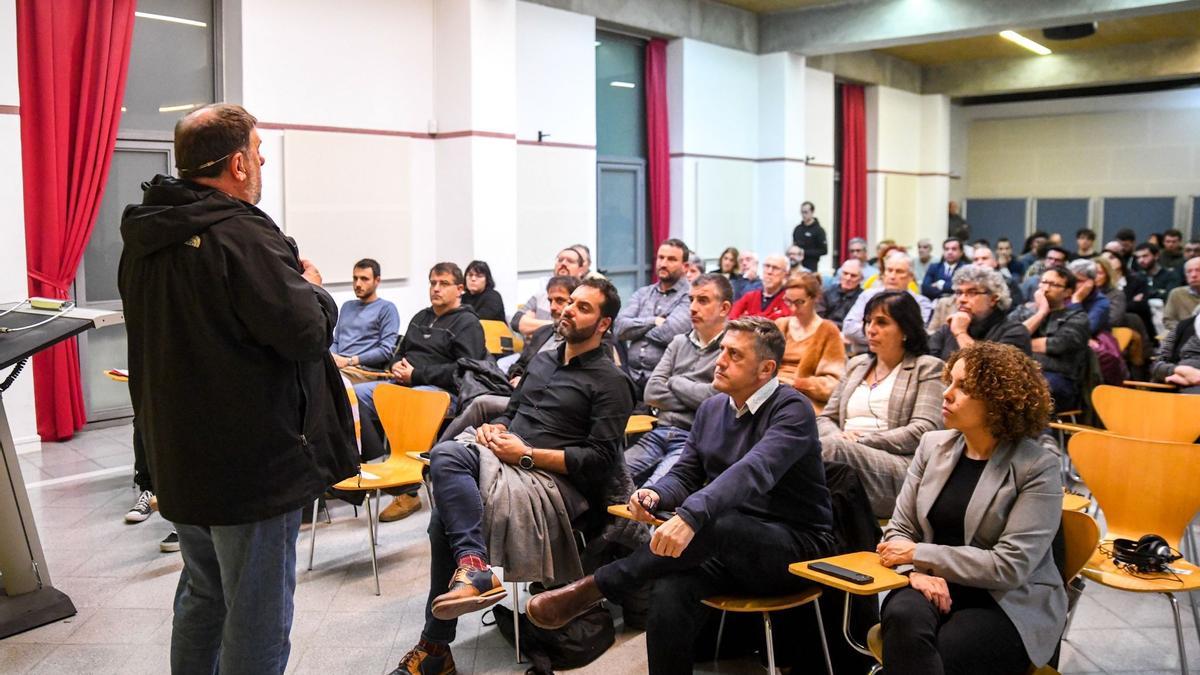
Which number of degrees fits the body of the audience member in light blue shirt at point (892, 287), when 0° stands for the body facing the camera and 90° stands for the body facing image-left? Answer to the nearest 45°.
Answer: approximately 45°

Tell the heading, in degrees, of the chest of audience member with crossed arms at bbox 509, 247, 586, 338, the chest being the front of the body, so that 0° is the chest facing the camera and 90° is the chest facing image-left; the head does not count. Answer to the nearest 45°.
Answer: approximately 45°

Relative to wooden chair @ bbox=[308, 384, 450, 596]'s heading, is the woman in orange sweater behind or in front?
behind

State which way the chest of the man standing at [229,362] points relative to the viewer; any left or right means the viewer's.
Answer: facing away from the viewer and to the right of the viewer

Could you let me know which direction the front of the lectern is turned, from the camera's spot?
facing away from the viewer and to the right of the viewer
